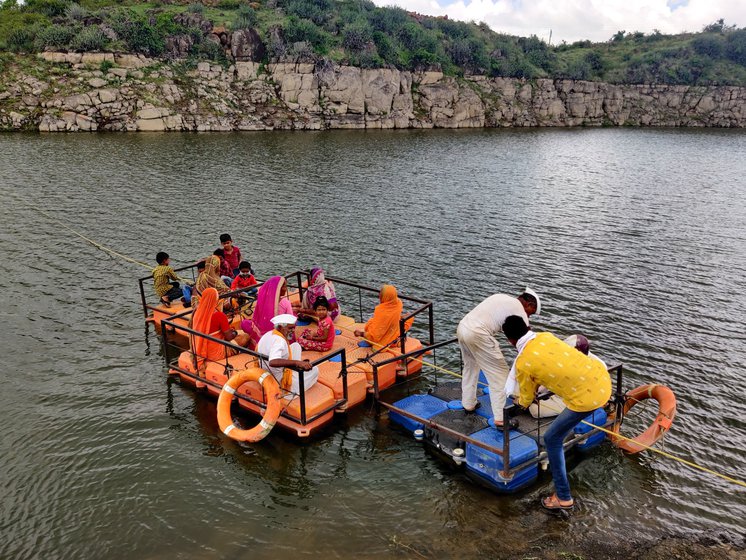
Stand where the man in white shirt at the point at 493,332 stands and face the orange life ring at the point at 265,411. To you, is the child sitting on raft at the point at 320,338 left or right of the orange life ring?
right

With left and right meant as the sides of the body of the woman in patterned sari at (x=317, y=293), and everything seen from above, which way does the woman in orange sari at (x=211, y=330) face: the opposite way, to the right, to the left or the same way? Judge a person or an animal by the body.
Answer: to the left

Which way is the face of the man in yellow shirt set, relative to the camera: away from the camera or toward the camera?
away from the camera

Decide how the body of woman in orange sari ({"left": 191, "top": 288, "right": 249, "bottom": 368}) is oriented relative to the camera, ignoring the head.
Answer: to the viewer's right

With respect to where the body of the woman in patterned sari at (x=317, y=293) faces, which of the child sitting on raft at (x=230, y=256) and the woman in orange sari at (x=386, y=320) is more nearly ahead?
the woman in orange sari

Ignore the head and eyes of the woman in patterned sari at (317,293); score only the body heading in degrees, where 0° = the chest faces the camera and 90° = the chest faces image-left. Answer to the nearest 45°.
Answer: approximately 0°

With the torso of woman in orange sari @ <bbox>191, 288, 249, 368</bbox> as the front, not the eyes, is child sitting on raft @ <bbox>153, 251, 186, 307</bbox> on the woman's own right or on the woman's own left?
on the woman's own left

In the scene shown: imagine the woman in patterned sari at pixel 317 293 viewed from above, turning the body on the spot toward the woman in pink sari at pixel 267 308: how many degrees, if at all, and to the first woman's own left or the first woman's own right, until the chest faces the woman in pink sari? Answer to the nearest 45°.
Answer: approximately 45° to the first woman's own right
